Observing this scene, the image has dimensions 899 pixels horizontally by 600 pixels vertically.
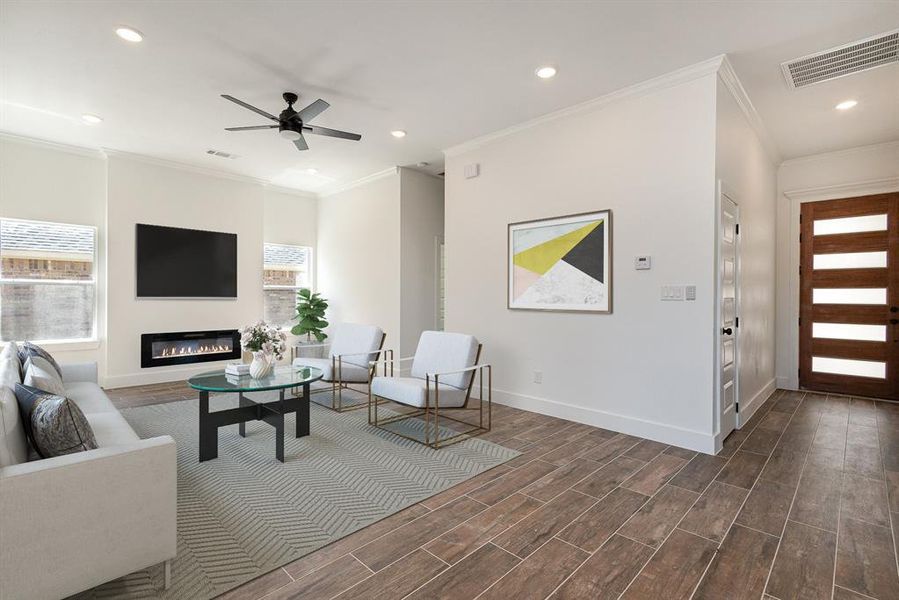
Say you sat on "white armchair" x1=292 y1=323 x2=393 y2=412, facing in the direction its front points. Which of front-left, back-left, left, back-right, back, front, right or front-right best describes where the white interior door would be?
left

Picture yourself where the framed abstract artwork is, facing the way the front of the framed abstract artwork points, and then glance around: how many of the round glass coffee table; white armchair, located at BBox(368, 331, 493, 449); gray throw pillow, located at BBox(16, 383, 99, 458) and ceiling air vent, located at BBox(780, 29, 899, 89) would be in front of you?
3

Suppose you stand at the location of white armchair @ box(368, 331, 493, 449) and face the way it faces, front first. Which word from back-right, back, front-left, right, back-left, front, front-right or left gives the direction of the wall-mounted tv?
right

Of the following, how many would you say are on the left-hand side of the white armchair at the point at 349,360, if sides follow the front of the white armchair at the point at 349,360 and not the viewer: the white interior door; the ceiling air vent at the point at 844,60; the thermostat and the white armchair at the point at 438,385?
4

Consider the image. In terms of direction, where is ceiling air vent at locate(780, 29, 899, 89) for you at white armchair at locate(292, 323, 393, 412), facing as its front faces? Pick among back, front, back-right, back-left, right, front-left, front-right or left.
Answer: left

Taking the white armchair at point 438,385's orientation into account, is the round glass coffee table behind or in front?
in front

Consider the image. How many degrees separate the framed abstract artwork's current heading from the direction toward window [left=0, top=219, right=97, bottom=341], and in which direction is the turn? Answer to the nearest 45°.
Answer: approximately 45° to its right

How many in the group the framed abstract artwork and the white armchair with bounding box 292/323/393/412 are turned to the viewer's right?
0

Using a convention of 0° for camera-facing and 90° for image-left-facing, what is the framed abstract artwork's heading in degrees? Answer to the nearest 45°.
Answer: approximately 45°

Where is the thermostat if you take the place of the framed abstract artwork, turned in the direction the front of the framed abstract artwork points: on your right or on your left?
on your left

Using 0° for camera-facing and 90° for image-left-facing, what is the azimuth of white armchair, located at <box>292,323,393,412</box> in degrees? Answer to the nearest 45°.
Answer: approximately 45°

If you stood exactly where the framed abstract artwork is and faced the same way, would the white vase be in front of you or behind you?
in front

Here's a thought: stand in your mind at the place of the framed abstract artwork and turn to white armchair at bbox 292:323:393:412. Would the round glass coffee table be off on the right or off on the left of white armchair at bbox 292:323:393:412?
left
